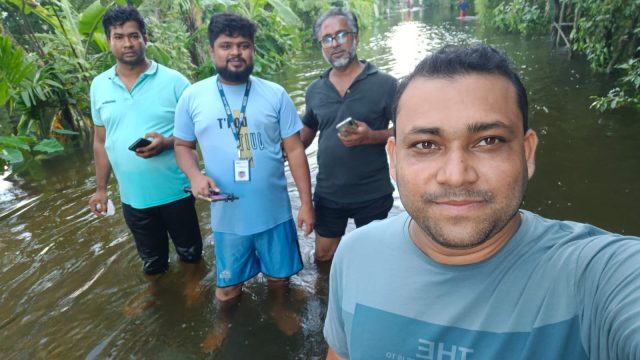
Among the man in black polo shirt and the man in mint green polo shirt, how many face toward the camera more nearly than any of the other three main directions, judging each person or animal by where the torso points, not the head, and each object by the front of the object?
2

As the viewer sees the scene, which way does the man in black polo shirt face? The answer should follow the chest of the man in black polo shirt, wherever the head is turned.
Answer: toward the camera

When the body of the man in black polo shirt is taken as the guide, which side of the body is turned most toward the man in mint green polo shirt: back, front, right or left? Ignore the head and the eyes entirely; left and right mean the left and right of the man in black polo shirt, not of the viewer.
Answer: right

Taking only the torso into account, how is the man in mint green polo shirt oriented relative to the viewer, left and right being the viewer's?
facing the viewer

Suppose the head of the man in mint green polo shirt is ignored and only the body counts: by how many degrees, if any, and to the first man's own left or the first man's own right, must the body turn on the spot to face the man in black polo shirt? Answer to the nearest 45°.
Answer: approximately 45° to the first man's own left
